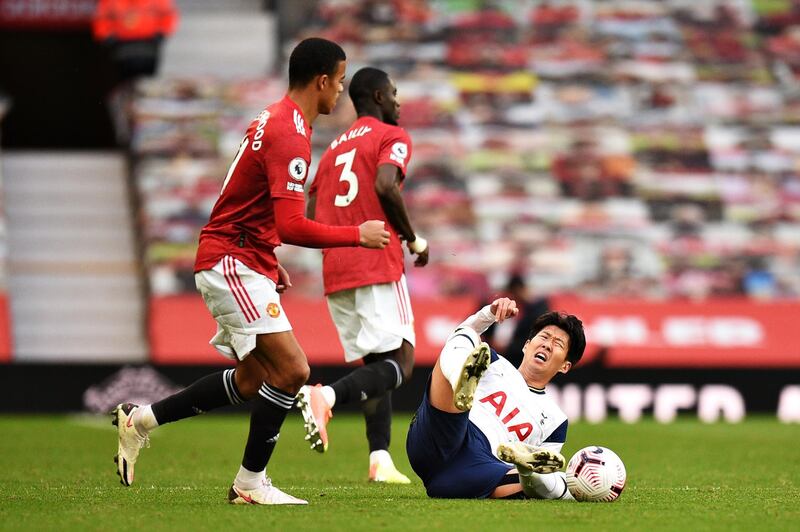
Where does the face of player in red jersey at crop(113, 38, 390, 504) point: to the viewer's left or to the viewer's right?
to the viewer's right

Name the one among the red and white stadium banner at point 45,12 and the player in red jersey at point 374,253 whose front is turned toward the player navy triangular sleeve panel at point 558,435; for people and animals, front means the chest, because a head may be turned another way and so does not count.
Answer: the red and white stadium banner

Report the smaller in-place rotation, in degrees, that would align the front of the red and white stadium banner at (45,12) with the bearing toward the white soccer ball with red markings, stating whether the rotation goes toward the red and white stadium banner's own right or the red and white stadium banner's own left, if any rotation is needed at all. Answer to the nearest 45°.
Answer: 0° — it already faces it

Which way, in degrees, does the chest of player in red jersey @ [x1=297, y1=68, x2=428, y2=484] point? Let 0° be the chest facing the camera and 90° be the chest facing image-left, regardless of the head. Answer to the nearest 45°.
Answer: approximately 225°

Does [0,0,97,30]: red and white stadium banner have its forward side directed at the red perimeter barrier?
yes

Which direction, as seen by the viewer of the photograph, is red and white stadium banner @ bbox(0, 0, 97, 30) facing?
facing the viewer

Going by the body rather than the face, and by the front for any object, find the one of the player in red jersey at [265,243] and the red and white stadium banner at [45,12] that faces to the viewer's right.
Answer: the player in red jersey

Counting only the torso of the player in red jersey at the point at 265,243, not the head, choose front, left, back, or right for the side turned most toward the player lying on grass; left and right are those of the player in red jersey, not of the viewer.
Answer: front

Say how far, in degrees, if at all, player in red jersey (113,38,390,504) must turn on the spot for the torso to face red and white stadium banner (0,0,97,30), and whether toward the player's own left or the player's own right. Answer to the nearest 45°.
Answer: approximately 90° to the player's own left

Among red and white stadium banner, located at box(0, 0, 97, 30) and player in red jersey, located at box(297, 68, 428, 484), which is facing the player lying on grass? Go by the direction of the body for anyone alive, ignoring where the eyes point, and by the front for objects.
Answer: the red and white stadium banner

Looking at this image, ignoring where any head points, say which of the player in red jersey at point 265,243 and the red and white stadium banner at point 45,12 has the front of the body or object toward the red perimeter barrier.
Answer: the red and white stadium banner

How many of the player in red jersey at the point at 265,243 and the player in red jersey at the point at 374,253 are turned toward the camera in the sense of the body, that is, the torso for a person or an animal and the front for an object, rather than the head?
0

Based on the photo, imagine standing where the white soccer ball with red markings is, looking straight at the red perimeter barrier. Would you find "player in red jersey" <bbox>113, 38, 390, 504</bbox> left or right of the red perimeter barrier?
left

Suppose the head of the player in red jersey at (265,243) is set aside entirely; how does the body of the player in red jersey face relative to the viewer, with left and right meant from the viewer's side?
facing to the right of the viewer

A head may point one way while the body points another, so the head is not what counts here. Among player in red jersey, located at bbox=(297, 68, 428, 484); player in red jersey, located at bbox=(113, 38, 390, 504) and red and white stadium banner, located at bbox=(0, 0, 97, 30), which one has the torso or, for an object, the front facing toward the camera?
the red and white stadium banner

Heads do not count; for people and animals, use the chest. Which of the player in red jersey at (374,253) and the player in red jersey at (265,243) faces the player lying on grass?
the player in red jersey at (265,243)
